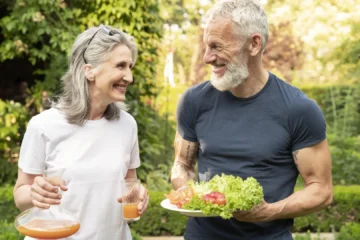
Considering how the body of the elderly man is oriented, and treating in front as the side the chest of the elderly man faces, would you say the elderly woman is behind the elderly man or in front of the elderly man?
in front

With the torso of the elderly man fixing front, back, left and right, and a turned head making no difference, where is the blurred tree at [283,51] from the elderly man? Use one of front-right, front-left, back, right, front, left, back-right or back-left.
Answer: back-right

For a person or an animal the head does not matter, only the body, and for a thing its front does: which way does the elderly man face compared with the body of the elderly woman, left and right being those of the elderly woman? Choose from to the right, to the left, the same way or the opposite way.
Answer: to the right

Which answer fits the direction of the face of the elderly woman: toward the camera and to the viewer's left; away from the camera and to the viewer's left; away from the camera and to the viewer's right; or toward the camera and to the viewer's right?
toward the camera and to the viewer's right

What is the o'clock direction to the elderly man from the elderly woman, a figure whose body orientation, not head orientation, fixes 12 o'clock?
The elderly man is roughly at 11 o'clock from the elderly woman.

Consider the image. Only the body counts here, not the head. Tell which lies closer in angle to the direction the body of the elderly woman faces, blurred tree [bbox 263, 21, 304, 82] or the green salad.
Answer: the green salad

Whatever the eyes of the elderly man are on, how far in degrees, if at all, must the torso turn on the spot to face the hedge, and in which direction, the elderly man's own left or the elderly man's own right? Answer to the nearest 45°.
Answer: approximately 135° to the elderly man's own right
